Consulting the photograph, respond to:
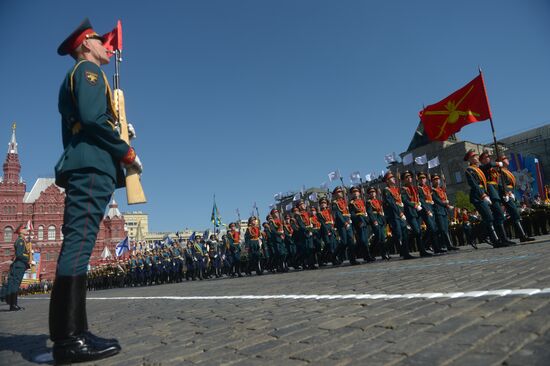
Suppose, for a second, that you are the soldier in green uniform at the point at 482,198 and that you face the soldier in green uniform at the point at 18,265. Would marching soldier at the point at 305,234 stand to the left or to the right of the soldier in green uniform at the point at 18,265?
right

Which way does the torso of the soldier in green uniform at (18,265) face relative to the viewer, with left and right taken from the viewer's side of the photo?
facing to the right of the viewer

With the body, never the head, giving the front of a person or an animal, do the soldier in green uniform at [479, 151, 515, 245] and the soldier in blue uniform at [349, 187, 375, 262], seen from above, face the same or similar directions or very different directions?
same or similar directions

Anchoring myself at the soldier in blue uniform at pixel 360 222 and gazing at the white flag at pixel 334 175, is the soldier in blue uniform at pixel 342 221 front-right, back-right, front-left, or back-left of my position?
front-left

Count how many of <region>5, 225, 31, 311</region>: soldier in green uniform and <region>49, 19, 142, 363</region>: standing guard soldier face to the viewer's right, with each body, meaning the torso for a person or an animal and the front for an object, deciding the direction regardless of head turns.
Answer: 2

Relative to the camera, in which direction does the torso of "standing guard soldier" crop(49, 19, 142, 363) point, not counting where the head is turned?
to the viewer's right

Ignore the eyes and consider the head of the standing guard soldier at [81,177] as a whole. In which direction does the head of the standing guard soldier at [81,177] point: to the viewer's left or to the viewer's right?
to the viewer's right
